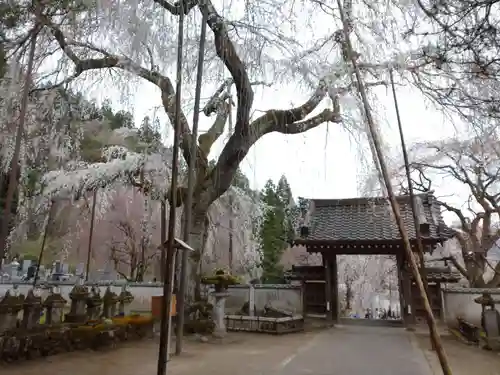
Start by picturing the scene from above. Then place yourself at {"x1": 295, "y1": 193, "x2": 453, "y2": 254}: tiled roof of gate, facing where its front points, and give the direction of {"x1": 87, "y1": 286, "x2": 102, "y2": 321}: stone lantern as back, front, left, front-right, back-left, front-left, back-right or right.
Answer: front-right

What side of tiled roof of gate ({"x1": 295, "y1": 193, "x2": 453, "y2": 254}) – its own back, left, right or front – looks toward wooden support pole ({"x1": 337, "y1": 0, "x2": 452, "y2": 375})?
front

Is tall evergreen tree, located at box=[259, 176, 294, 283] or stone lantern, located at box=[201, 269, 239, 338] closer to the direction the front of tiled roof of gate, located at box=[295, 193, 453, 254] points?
the stone lantern

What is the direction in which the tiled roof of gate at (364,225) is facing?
toward the camera

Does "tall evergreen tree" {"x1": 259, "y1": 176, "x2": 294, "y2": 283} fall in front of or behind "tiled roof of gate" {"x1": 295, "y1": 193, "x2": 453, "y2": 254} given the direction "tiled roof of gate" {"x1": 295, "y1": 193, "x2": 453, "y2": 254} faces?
behind

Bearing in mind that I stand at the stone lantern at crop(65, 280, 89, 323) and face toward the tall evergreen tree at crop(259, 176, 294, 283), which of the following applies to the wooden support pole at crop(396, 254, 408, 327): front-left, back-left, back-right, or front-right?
front-right

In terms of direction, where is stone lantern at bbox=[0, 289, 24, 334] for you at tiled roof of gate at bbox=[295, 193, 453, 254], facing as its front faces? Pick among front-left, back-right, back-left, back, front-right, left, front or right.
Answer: front-right

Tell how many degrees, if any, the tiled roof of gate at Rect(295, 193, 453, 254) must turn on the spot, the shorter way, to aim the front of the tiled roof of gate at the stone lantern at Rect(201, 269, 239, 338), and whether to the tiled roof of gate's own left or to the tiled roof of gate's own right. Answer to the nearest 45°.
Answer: approximately 45° to the tiled roof of gate's own right

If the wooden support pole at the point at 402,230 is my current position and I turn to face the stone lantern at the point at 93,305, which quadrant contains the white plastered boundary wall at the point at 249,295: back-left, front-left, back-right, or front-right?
front-right
